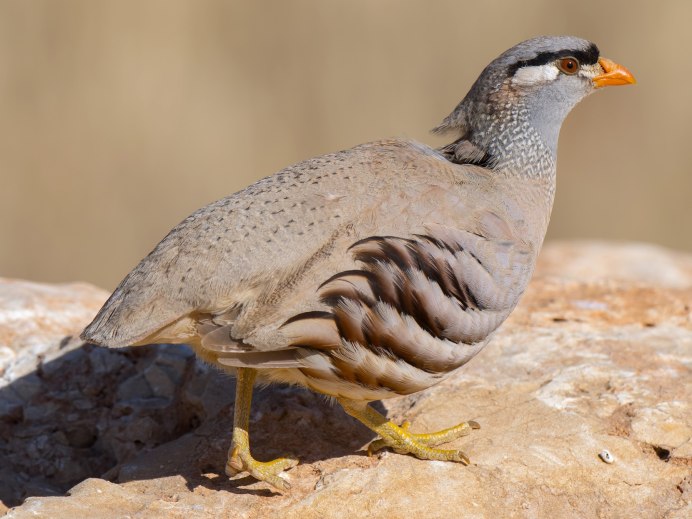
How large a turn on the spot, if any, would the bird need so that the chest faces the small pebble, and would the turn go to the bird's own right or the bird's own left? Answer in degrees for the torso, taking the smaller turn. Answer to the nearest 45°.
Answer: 0° — it already faces it

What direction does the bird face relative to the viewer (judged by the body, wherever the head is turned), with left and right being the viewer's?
facing to the right of the viewer
